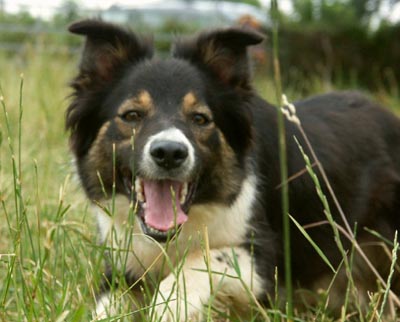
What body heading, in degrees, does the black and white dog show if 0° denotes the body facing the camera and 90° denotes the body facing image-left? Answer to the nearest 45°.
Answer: approximately 45°
